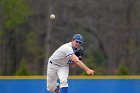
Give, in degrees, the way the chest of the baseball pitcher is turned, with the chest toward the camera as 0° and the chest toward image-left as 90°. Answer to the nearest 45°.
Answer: approximately 315°
